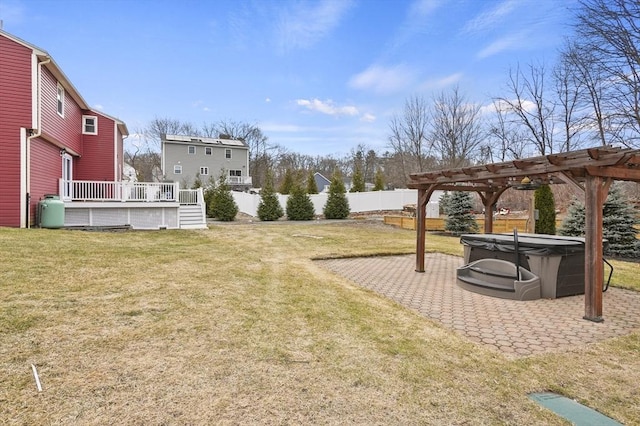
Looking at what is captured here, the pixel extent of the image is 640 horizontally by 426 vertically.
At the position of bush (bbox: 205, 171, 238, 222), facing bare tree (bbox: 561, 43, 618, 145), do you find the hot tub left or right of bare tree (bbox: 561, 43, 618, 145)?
right

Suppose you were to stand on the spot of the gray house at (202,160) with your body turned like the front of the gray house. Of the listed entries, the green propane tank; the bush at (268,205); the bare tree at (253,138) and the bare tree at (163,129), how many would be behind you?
2
